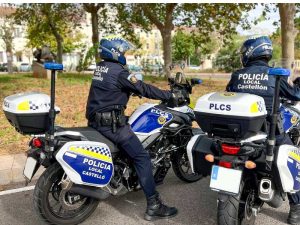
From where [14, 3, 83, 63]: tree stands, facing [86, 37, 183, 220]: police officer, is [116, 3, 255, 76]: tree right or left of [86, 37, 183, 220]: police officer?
left

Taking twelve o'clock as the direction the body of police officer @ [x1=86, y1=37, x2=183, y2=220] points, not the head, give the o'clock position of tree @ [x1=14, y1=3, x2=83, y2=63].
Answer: The tree is roughly at 10 o'clock from the police officer.

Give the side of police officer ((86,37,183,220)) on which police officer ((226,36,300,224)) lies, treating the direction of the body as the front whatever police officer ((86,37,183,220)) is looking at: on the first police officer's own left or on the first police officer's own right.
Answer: on the first police officer's own right

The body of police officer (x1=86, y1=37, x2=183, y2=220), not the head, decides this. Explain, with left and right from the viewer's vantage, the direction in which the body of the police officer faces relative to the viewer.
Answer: facing away from the viewer and to the right of the viewer

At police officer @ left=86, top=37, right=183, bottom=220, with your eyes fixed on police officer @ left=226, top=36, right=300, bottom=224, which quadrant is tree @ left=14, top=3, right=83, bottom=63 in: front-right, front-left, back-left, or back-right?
back-left

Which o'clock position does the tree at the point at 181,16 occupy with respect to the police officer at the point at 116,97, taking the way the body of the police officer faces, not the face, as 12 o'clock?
The tree is roughly at 11 o'clock from the police officer.

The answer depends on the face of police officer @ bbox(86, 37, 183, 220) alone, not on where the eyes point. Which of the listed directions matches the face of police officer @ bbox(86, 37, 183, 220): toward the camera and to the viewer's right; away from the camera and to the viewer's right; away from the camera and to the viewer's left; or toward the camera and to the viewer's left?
away from the camera and to the viewer's right
